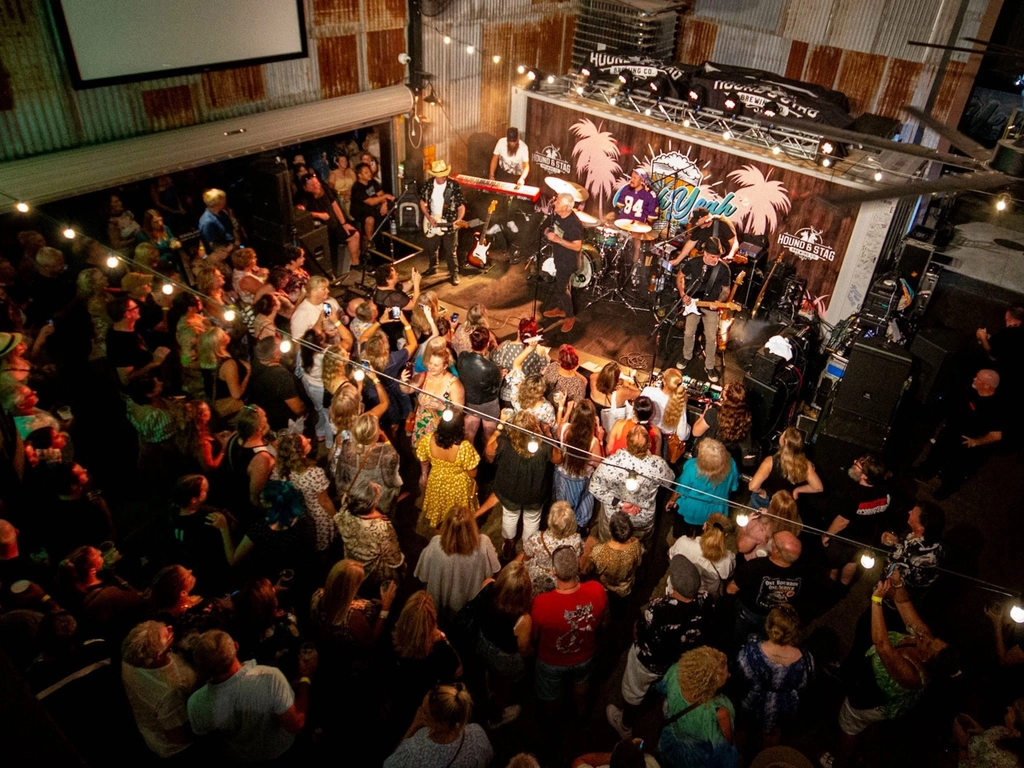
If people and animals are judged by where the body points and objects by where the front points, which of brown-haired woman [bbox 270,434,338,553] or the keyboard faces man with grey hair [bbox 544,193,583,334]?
the brown-haired woman

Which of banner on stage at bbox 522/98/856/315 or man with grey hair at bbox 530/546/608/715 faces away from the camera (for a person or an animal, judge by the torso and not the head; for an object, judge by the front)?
the man with grey hair

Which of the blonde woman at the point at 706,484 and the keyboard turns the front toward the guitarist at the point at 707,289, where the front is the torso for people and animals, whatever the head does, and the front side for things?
the blonde woman

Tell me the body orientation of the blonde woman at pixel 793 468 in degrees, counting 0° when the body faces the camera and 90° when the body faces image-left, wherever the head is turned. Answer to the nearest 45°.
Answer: approximately 180°

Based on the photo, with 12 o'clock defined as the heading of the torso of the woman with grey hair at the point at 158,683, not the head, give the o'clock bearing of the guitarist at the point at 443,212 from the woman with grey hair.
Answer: The guitarist is roughly at 12 o'clock from the woman with grey hair.

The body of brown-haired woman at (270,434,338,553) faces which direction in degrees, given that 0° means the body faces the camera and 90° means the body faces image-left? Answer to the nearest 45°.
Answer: approximately 225°

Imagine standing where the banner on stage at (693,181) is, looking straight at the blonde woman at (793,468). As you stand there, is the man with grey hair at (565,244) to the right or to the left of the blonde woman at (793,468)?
right

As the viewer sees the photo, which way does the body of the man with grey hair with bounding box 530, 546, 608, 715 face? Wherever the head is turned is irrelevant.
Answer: away from the camera

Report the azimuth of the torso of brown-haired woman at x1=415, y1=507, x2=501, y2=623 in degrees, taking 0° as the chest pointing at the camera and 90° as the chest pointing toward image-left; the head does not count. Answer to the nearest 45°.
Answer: approximately 180°

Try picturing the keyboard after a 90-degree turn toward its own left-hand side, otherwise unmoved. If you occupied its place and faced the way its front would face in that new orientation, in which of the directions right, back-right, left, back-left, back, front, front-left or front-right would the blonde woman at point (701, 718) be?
back-left

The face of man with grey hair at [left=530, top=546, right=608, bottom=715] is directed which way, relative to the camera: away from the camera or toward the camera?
away from the camera

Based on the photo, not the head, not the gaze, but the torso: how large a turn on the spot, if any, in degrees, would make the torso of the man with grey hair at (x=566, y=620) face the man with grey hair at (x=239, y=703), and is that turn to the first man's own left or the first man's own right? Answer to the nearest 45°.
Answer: approximately 135° to the first man's own left

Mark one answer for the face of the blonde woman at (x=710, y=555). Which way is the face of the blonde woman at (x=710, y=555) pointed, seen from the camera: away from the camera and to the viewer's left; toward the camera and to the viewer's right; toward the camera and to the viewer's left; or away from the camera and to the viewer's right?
away from the camera and to the viewer's left
